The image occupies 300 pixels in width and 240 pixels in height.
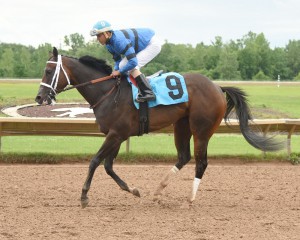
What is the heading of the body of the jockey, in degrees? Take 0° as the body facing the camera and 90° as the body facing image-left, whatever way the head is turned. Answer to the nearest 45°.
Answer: approximately 90°

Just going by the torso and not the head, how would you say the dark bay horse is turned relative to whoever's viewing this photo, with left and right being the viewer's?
facing to the left of the viewer
